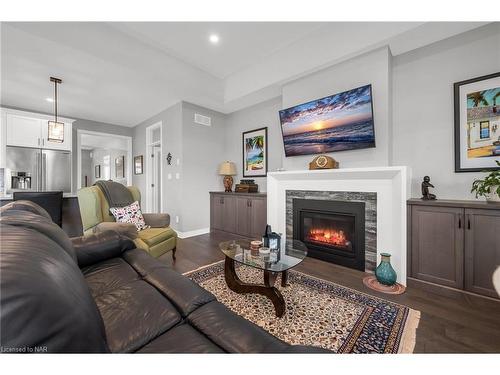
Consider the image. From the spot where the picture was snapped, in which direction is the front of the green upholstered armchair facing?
facing the viewer and to the right of the viewer

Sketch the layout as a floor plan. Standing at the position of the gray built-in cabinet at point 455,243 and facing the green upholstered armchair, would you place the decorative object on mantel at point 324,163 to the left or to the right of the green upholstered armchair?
right

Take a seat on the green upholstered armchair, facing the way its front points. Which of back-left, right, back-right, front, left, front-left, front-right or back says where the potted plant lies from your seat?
front

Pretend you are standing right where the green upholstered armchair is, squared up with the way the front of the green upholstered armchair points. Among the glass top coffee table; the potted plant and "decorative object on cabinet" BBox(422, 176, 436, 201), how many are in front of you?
3

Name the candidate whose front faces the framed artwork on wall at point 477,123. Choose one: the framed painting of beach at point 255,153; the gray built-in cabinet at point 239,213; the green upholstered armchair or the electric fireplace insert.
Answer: the green upholstered armchair

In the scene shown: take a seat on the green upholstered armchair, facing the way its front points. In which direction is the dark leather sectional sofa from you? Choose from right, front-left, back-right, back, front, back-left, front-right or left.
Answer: front-right

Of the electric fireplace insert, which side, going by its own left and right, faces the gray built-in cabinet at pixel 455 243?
left

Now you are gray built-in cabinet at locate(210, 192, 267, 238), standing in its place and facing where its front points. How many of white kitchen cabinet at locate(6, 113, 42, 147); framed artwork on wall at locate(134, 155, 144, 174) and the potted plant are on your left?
1

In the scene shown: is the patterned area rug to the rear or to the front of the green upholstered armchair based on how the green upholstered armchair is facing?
to the front

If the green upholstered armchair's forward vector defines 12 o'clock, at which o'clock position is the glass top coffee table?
The glass top coffee table is roughly at 12 o'clock from the green upholstered armchair.

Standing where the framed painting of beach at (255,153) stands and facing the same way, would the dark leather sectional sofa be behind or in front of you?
in front

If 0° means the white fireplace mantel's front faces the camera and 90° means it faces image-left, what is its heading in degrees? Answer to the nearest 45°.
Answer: approximately 45°

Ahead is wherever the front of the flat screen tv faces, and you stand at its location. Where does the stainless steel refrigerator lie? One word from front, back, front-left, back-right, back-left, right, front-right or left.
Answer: front-right
